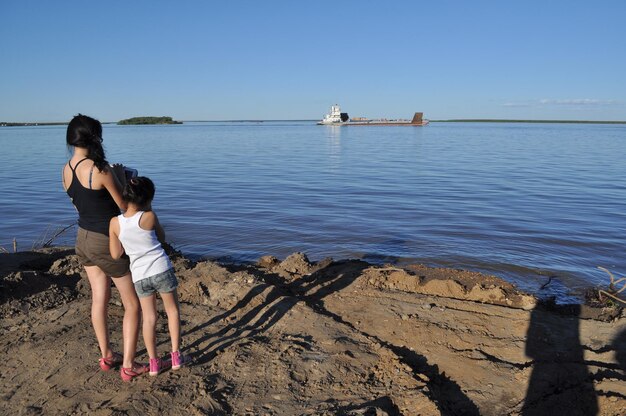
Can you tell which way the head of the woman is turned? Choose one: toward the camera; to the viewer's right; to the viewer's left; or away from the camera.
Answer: away from the camera

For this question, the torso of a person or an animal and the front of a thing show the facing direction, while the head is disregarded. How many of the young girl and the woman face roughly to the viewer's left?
0

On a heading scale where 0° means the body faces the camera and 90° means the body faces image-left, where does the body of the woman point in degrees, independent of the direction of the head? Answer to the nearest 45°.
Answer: approximately 225°

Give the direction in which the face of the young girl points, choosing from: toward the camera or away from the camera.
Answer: away from the camera
